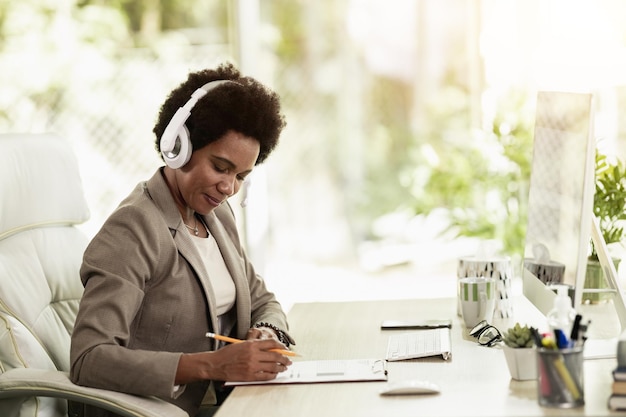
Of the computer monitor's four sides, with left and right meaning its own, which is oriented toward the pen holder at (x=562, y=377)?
left

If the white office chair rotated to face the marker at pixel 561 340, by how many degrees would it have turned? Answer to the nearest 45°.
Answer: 0° — it already faces it

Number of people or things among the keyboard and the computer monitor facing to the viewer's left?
2

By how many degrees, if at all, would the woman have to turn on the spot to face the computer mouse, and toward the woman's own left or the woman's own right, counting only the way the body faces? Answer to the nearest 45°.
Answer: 0° — they already face it

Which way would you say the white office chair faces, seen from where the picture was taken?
facing the viewer and to the right of the viewer

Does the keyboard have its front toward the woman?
yes

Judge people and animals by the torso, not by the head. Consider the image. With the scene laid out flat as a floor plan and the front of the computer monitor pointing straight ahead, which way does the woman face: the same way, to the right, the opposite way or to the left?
the opposite way

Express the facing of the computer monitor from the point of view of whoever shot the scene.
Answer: facing to the left of the viewer

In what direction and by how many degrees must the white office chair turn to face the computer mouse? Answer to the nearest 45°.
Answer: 0° — it already faces it

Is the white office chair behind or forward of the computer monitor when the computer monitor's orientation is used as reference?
forward

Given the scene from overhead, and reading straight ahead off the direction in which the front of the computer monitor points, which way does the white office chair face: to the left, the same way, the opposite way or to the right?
the opposite way

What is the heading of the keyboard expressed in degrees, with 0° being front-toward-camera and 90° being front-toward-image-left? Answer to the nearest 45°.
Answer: approximately 90°
